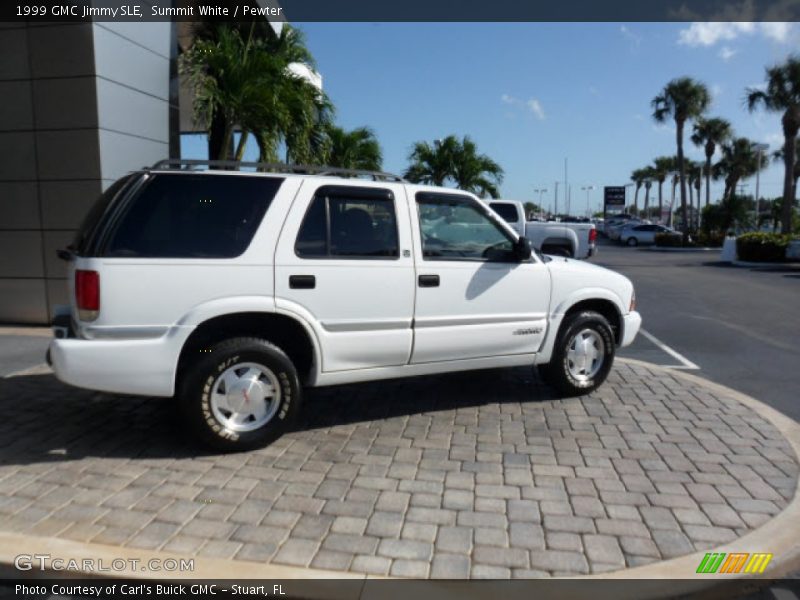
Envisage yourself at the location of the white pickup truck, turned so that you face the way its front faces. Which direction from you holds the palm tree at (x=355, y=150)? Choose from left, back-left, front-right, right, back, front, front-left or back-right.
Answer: front-right

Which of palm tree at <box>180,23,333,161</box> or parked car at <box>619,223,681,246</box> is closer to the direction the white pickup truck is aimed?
the palm tree

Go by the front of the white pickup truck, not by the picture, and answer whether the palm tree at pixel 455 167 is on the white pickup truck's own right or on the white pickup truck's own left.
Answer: on the white pickup truck's own right

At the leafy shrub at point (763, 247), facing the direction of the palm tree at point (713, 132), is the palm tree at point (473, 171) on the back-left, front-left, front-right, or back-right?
front-left

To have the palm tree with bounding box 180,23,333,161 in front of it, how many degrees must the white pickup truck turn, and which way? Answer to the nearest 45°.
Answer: approximately 45° to its left

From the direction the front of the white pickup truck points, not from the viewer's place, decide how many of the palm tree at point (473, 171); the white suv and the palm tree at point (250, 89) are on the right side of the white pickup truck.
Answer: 1

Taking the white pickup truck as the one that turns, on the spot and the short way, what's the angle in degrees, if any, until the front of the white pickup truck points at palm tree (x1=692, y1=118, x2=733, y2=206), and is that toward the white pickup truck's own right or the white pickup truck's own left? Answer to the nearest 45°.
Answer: approximately 90° to the white pickup truck's own right

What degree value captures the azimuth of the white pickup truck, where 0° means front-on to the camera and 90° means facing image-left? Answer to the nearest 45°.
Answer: approximately 90°

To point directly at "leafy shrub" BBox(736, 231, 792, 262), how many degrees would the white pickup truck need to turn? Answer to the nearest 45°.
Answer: approximately 135° to its right
